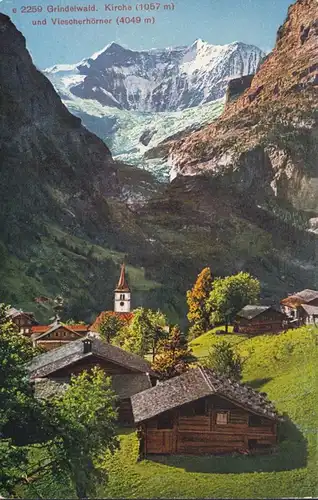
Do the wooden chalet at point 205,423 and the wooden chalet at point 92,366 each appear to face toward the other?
no

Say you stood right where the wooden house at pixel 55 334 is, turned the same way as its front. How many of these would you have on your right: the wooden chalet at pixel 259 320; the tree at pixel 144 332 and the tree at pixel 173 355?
0

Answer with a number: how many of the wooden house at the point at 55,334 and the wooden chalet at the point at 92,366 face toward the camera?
2

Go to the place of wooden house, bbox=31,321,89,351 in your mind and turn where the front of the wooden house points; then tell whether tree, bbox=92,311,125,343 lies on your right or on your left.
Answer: on your left

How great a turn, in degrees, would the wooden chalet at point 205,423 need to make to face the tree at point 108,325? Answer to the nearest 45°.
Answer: approximately 135° to its right

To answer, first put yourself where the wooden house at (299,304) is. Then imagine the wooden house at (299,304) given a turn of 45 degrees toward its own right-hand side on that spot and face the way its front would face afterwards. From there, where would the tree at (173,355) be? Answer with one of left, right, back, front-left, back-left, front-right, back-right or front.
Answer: front

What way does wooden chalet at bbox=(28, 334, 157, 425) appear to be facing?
toward the camera

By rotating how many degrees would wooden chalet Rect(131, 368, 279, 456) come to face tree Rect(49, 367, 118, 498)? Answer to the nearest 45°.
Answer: approximately 45° to its right

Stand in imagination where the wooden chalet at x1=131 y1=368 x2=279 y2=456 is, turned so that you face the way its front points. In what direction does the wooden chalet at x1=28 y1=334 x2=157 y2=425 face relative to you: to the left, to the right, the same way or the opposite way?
the same way

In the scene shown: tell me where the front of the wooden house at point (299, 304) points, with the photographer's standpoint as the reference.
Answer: facing the viewer and to the left of the viewer

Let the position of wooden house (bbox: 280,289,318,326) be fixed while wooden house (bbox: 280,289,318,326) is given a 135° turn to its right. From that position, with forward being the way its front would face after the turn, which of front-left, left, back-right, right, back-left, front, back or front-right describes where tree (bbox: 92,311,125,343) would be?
left

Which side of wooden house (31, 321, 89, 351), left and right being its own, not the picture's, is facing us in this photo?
front

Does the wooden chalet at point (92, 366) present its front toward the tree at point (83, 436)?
yes

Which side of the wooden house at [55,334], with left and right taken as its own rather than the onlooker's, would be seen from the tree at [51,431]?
front

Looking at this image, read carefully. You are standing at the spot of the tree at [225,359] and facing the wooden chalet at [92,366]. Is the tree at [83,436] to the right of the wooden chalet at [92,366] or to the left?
left

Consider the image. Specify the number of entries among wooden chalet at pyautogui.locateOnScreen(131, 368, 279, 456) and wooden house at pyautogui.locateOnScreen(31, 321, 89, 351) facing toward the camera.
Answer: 2
